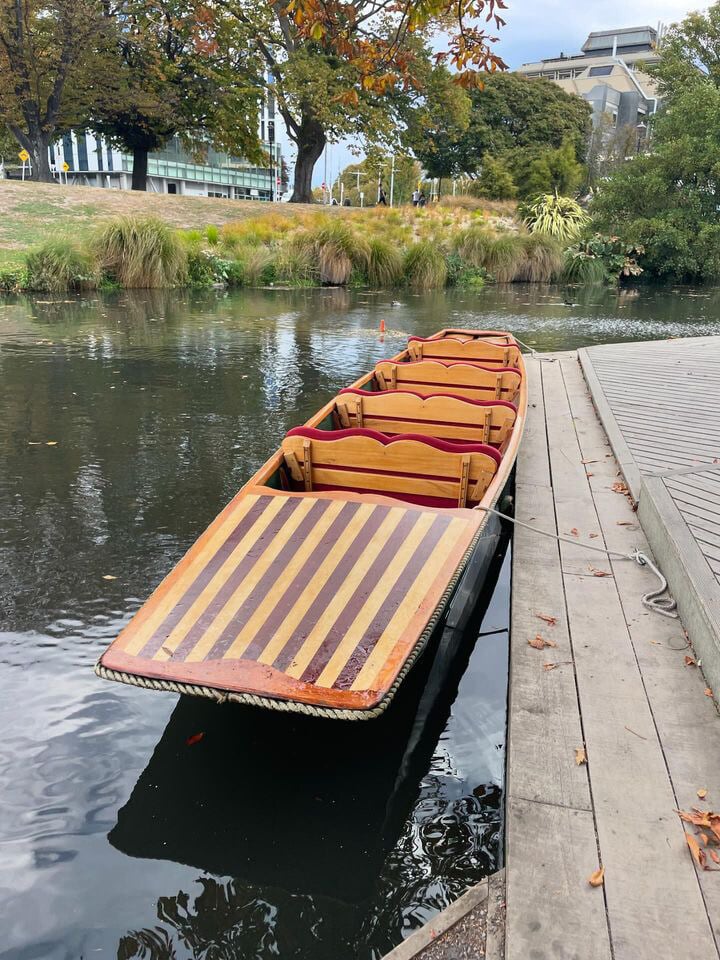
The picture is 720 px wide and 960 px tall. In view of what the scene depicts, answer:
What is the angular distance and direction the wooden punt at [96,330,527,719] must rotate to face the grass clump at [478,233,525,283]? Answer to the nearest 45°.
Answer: approximately 45° to its left

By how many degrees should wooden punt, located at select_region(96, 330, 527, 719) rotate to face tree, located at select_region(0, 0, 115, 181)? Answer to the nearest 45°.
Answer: approximately 45° to its left

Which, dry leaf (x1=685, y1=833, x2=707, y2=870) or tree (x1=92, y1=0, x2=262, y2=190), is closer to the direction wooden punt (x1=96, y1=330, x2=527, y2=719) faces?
the tree

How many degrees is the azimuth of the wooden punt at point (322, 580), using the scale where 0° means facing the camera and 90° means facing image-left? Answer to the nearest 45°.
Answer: approximately 225°

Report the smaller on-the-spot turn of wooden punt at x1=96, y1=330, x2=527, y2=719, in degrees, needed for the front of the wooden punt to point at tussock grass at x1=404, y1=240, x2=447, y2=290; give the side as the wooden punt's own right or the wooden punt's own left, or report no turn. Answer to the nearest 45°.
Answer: approximately 45° to the wooden punt's own left

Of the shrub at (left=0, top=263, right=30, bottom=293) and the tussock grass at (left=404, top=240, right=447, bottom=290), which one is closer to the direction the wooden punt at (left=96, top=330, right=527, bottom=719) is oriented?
the tussock grass

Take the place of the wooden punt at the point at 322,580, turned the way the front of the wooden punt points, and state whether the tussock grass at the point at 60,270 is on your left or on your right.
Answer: on your left

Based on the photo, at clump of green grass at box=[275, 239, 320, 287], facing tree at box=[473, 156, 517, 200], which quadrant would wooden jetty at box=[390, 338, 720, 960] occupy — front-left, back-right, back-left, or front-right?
back-right

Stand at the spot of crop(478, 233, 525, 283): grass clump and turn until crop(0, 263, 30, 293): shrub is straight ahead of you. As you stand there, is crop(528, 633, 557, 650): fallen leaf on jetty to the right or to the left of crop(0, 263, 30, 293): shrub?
left

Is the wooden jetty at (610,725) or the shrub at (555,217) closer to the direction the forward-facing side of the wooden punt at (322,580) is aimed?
the shrub
